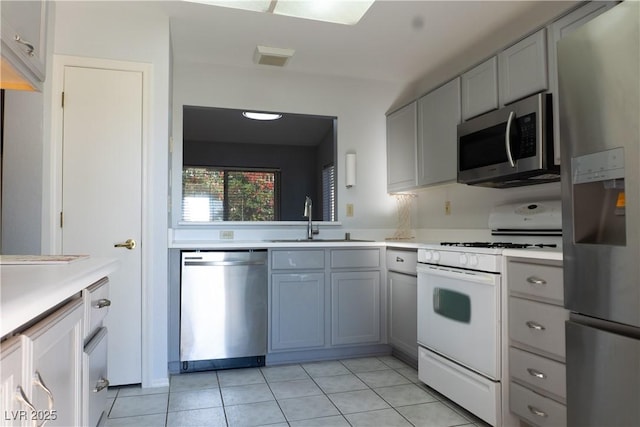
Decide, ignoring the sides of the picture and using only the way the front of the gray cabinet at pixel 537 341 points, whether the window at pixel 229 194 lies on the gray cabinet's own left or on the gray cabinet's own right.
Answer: on the gray cabinet's own right

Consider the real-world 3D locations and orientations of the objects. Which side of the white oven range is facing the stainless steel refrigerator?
left

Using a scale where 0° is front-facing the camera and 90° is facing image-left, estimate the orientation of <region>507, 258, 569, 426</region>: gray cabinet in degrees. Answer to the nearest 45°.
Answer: approximately 45°

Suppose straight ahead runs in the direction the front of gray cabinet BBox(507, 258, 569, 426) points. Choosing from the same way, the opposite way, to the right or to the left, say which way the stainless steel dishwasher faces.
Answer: to the left

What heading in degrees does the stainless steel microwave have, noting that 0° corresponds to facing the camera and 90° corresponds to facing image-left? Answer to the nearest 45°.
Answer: approximately 45°

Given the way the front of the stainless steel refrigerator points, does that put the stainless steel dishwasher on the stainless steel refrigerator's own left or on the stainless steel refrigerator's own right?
on the stainless steel refrigerator's own right

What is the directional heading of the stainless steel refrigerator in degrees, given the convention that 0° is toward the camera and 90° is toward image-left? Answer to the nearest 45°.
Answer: approximately 45°

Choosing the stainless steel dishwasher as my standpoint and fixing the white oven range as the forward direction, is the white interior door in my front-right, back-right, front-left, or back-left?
back-right
